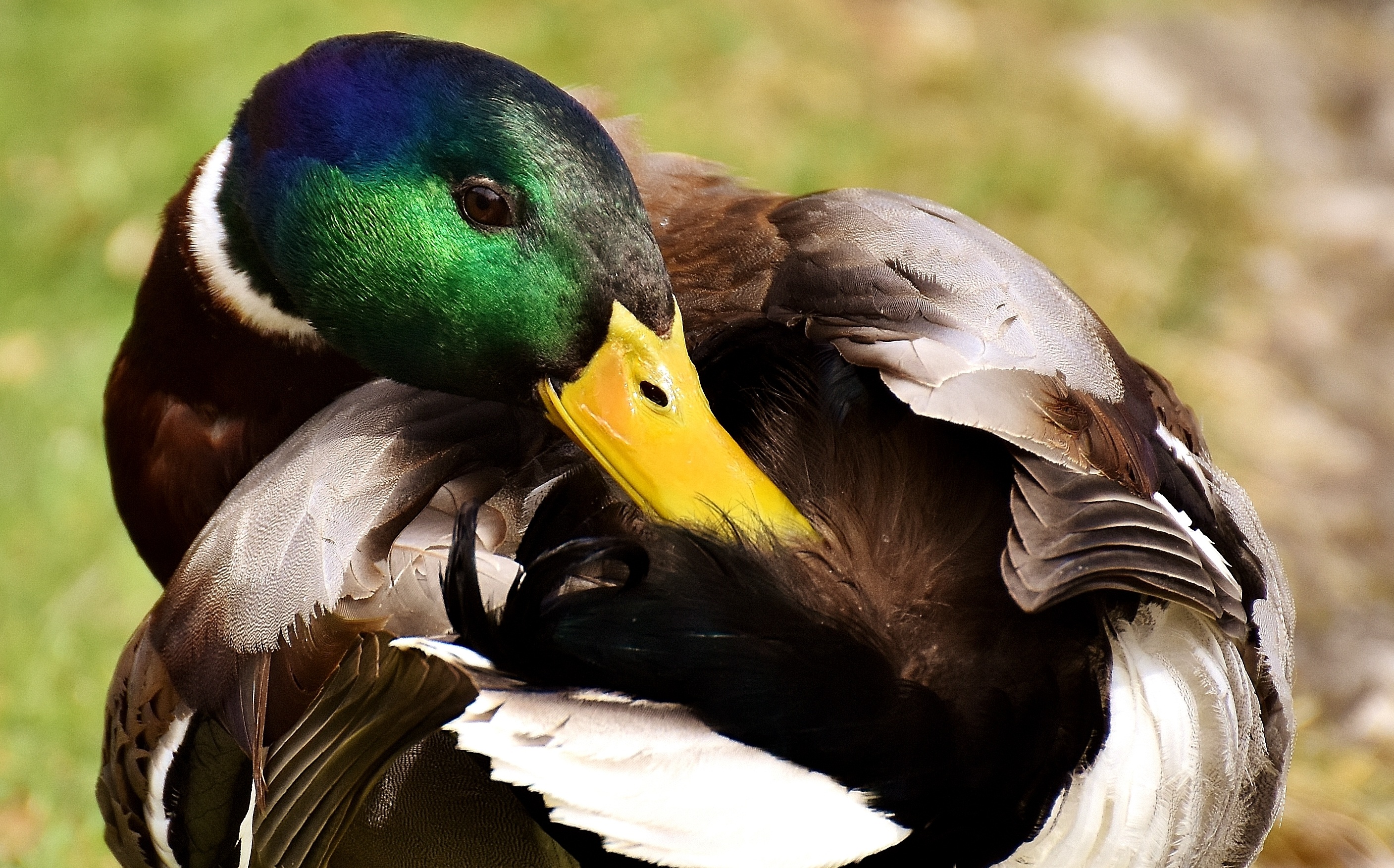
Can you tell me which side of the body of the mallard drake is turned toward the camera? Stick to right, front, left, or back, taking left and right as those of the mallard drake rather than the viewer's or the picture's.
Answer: back
